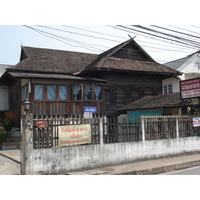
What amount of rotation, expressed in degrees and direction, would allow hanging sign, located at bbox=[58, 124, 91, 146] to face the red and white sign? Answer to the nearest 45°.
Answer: approximately 135° to its left

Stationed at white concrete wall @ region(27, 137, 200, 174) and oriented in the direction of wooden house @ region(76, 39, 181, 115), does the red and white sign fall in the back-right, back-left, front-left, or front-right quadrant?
front-right

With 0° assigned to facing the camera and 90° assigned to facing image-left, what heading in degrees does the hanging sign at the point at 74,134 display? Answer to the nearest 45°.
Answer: approximately 0°

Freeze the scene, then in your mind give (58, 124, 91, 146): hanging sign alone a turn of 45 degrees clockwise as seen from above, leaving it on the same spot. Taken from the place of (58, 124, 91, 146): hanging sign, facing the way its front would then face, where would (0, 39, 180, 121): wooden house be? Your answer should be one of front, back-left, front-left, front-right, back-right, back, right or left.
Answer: back-right

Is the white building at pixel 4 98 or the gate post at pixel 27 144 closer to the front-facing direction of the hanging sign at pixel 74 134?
the gate post

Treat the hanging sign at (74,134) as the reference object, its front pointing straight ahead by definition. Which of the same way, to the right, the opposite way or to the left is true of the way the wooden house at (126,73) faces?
the same way

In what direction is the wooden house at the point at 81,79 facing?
toward the camera

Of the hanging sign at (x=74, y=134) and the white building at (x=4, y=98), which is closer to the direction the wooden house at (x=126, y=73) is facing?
the hanging sign

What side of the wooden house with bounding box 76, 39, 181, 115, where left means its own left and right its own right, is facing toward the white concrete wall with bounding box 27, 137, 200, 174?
front

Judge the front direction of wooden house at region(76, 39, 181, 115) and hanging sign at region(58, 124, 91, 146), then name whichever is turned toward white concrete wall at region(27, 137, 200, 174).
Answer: the wooden house

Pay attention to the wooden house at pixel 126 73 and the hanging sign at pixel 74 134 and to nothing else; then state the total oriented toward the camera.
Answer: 2

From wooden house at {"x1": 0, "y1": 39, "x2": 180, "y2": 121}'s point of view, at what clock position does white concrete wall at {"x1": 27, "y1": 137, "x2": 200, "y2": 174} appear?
The white concrete wall is roughly at 12 o'clock from the wooden house.

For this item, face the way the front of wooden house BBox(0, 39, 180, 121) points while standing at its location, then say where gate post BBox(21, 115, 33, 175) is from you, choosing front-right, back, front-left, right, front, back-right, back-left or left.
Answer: front

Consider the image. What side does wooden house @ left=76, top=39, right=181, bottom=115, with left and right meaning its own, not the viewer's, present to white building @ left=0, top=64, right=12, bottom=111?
right
